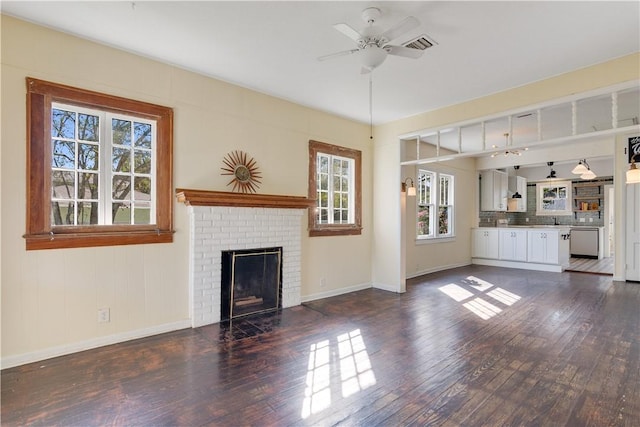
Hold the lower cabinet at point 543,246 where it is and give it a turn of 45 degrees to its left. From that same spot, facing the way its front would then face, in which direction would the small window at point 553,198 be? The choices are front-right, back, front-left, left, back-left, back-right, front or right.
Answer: back-left

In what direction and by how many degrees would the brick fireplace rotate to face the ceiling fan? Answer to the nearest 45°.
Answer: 0° — it already faces it

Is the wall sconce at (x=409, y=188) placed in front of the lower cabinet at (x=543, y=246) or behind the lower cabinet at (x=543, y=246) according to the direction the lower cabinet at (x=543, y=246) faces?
in front

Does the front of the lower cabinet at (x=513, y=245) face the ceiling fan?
yes

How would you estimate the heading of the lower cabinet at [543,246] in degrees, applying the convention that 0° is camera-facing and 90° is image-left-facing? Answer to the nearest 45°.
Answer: approximately 0°

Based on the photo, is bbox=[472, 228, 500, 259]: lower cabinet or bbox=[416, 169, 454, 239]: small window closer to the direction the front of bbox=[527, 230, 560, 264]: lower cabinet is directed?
the small window

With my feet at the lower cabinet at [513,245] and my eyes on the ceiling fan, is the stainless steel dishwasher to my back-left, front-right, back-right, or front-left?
back-left

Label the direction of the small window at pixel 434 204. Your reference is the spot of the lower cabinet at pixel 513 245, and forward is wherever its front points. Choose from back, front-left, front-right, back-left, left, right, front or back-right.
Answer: front-right

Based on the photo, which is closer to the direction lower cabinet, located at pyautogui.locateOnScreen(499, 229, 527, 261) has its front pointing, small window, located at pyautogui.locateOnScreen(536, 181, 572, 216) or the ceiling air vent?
the ceiling air vent
